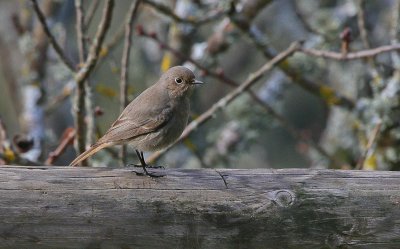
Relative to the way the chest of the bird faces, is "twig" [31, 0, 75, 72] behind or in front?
behind

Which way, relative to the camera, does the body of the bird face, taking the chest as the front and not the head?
to the viewer's right
